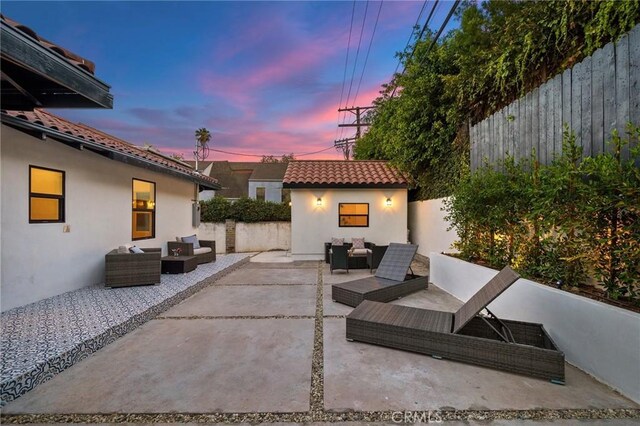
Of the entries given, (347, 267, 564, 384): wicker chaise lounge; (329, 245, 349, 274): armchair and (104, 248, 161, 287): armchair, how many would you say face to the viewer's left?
1

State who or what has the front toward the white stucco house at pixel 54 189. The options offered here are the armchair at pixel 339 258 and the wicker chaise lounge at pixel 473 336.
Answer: the wicker chaise lounge

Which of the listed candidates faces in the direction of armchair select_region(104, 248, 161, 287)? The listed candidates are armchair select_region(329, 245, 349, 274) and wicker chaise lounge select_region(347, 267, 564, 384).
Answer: the wicker chaise lounge

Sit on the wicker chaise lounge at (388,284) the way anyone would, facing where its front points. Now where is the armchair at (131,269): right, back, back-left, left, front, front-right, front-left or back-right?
front-right

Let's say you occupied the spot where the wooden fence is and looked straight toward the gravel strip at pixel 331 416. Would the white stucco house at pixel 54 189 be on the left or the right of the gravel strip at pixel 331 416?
right

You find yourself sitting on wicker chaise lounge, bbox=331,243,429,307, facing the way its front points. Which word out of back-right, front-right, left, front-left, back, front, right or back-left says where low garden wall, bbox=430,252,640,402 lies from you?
left

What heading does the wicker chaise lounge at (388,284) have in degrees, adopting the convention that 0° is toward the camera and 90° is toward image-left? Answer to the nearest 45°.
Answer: approximately 45°

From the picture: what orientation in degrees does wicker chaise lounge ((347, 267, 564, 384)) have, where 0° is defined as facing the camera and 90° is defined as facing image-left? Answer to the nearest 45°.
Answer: approximately 90°

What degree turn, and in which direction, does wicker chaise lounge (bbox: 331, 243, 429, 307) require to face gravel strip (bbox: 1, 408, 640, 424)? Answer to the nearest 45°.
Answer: approximately 45° to its left

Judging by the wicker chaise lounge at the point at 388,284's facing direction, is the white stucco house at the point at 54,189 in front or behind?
in front
